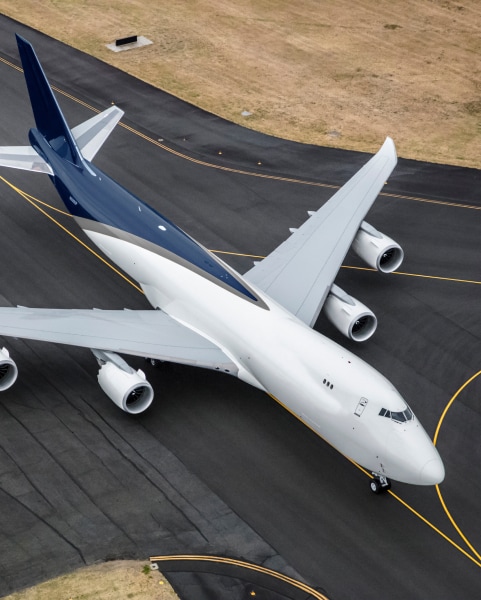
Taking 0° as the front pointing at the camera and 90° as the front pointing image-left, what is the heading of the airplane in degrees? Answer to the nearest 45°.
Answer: approximately 315°
